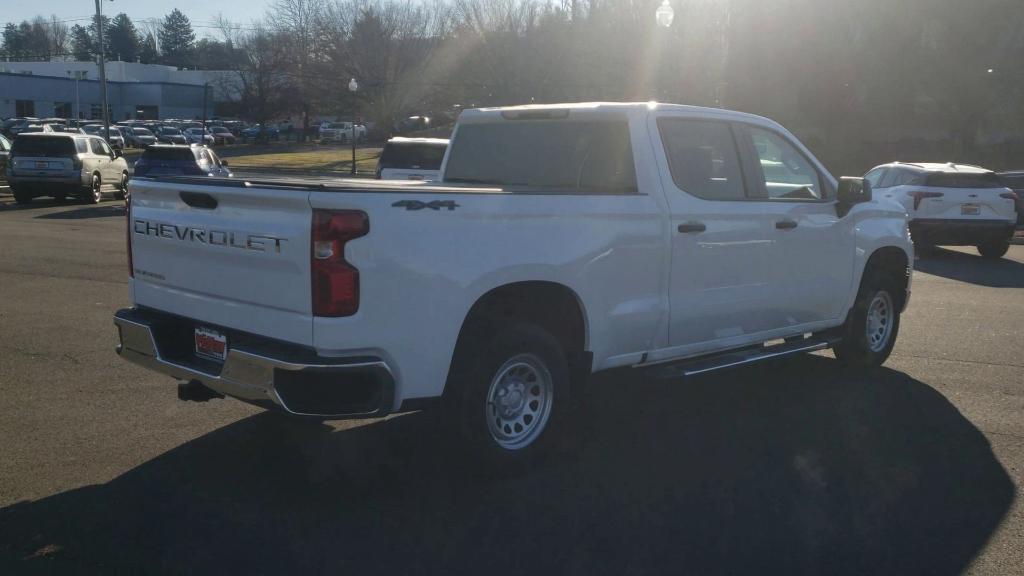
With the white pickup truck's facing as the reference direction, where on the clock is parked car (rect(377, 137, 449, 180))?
The parked car is roughly at 10 o'clock from the white pickup truck.

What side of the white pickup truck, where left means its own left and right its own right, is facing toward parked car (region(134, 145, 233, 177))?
left

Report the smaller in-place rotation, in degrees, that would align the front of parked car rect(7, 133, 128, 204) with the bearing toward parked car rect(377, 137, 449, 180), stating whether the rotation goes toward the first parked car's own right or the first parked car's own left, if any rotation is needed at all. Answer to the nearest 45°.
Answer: approximately 90° to the first parked car's own right

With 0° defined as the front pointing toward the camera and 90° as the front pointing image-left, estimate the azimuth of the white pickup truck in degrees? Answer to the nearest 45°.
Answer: approximately 225°

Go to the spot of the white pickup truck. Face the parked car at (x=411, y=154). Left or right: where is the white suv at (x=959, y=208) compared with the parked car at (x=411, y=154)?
right

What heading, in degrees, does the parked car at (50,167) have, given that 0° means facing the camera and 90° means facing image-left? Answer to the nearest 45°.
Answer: approximately 225°

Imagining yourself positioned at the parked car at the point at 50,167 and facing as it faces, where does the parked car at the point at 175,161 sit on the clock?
the parked car at the point at 175,161 is roughly at 3 o'clock from the parked car at the point at 50,167.

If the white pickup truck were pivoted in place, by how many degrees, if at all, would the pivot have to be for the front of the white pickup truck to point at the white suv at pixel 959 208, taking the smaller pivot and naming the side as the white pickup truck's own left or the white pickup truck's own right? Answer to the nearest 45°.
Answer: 0° — it already faces it

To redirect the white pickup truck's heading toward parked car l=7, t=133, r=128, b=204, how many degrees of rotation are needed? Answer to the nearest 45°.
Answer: approximately 90° to its left

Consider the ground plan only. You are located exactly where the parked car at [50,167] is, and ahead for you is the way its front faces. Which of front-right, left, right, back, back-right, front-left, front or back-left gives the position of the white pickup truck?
back-right

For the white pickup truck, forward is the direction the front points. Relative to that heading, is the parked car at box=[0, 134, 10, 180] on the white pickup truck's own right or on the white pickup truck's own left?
on the white pickup truck's own left
